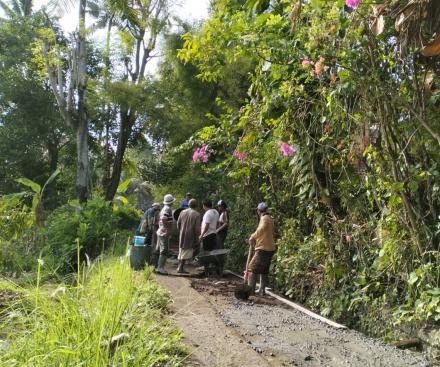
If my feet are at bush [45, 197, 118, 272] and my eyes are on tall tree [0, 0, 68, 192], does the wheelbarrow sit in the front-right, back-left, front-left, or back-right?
back-right

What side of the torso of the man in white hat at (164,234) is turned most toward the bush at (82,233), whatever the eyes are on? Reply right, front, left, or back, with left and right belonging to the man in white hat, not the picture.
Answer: back

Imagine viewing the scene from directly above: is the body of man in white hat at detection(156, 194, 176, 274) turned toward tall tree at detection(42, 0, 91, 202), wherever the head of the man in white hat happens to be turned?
no

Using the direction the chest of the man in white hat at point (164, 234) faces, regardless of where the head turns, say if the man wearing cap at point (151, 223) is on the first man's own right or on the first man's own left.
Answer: on the first man's own left

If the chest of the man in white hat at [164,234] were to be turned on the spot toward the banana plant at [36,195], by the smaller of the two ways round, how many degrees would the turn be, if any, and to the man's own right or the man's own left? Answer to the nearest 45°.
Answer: approximately 135° to the man's own left

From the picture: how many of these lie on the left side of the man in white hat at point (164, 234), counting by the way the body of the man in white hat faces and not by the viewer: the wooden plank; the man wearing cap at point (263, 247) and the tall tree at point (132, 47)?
1

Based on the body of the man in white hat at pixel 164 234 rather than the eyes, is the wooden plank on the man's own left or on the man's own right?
on the man's own right

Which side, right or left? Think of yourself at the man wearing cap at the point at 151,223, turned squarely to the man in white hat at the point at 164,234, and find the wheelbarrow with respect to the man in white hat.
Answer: left

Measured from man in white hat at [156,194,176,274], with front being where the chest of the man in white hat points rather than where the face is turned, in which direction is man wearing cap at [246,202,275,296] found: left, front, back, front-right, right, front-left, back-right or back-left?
front-right

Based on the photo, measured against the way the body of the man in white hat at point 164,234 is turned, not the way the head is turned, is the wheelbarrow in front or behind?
in front

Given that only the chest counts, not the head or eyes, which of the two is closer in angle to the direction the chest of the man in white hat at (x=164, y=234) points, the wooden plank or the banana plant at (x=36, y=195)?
the wooden plank

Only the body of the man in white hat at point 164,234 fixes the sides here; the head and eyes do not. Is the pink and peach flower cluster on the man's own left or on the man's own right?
on the man's own right

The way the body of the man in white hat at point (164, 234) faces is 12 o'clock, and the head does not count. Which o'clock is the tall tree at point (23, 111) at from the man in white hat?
The tall tree is roughly at 8 o'clock from the man in white hat.

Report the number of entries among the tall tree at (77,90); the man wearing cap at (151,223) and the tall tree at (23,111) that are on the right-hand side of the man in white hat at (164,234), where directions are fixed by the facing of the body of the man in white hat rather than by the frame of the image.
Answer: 0
